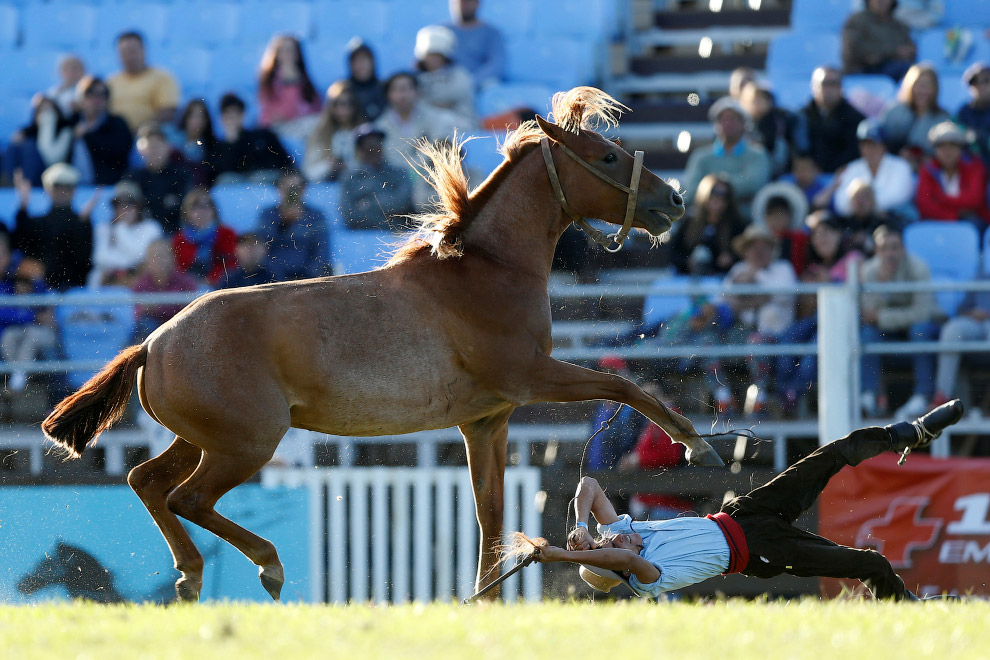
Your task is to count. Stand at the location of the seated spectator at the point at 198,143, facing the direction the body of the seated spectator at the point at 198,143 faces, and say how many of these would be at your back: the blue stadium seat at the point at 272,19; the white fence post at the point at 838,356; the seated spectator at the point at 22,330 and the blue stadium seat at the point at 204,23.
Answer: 2

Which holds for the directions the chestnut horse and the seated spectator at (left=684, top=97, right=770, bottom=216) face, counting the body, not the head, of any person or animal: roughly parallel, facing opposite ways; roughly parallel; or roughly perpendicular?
roughly perpendicular

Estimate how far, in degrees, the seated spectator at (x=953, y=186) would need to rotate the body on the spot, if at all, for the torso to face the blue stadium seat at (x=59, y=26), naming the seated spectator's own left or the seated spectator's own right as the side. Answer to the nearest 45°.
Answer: approximately 90° to the seated spectator's own right

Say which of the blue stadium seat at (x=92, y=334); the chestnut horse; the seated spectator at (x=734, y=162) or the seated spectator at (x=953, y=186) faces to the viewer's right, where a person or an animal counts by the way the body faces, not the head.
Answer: the chestnut horse

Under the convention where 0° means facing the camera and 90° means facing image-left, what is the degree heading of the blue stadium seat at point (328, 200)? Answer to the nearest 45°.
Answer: approximately 0°

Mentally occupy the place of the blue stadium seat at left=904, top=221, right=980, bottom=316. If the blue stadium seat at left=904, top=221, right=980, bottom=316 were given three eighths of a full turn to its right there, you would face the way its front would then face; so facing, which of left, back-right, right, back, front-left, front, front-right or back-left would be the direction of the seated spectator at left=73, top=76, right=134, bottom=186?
front-left

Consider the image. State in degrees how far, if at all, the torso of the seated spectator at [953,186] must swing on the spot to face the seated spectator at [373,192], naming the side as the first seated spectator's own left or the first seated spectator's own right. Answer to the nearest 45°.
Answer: approximately 45° to the first seated spectator's own right

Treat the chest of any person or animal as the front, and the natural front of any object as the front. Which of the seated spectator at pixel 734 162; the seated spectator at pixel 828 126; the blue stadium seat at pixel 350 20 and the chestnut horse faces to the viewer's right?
the chestnut horse

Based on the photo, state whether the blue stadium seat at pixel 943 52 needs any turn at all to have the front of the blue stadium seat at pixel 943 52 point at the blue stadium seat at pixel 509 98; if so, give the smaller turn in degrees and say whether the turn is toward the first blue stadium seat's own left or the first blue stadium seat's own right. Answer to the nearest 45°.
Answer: approximately 45° to the first blue stadium seat's own right

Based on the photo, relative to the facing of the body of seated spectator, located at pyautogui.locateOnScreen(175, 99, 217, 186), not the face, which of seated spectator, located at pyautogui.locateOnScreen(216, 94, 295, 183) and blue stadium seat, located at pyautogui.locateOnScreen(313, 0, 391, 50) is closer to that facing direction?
the seated spectator
